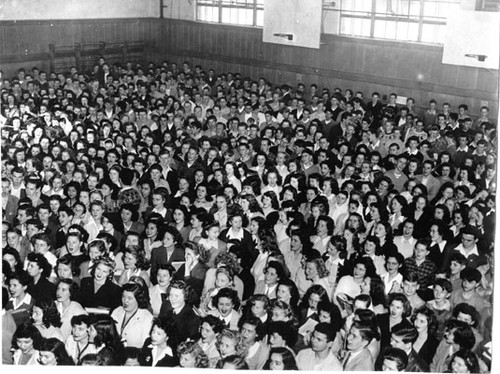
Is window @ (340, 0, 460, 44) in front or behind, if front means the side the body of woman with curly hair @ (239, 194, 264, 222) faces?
behind

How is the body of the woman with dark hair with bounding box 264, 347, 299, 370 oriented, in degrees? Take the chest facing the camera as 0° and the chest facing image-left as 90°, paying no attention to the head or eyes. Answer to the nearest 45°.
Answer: approximately 45°

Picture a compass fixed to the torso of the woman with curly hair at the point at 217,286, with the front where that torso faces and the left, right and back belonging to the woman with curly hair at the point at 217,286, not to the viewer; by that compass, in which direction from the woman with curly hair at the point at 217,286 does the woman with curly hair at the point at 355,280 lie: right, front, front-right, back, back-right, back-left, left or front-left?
back-left

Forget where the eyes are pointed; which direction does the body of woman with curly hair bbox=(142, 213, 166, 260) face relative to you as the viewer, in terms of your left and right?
facing the viewer and to the left of the viewer

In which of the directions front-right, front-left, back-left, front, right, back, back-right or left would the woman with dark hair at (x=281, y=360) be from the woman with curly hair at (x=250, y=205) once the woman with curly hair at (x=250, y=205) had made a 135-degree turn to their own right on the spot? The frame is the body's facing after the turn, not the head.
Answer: back

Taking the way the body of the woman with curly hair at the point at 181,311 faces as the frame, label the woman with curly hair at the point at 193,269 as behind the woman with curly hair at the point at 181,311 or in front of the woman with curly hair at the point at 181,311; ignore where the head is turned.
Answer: behind

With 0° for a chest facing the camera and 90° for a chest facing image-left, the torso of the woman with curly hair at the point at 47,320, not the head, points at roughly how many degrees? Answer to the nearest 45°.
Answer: approximately 45°

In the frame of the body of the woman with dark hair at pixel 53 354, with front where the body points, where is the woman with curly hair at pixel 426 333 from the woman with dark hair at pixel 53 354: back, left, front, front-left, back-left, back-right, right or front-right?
back-left

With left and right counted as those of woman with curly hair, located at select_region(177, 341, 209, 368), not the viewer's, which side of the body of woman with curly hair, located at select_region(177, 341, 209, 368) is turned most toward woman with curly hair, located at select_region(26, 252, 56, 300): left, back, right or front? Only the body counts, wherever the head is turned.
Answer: right

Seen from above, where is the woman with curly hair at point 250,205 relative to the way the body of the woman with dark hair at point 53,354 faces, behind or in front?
behind

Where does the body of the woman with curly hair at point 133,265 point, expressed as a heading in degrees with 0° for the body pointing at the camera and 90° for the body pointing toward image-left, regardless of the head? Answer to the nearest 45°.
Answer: approximately 45°

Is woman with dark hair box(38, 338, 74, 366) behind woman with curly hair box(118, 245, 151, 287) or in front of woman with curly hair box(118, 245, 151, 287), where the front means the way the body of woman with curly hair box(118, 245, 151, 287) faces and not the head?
in front

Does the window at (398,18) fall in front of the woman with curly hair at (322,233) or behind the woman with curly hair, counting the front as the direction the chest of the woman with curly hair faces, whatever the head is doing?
behind
